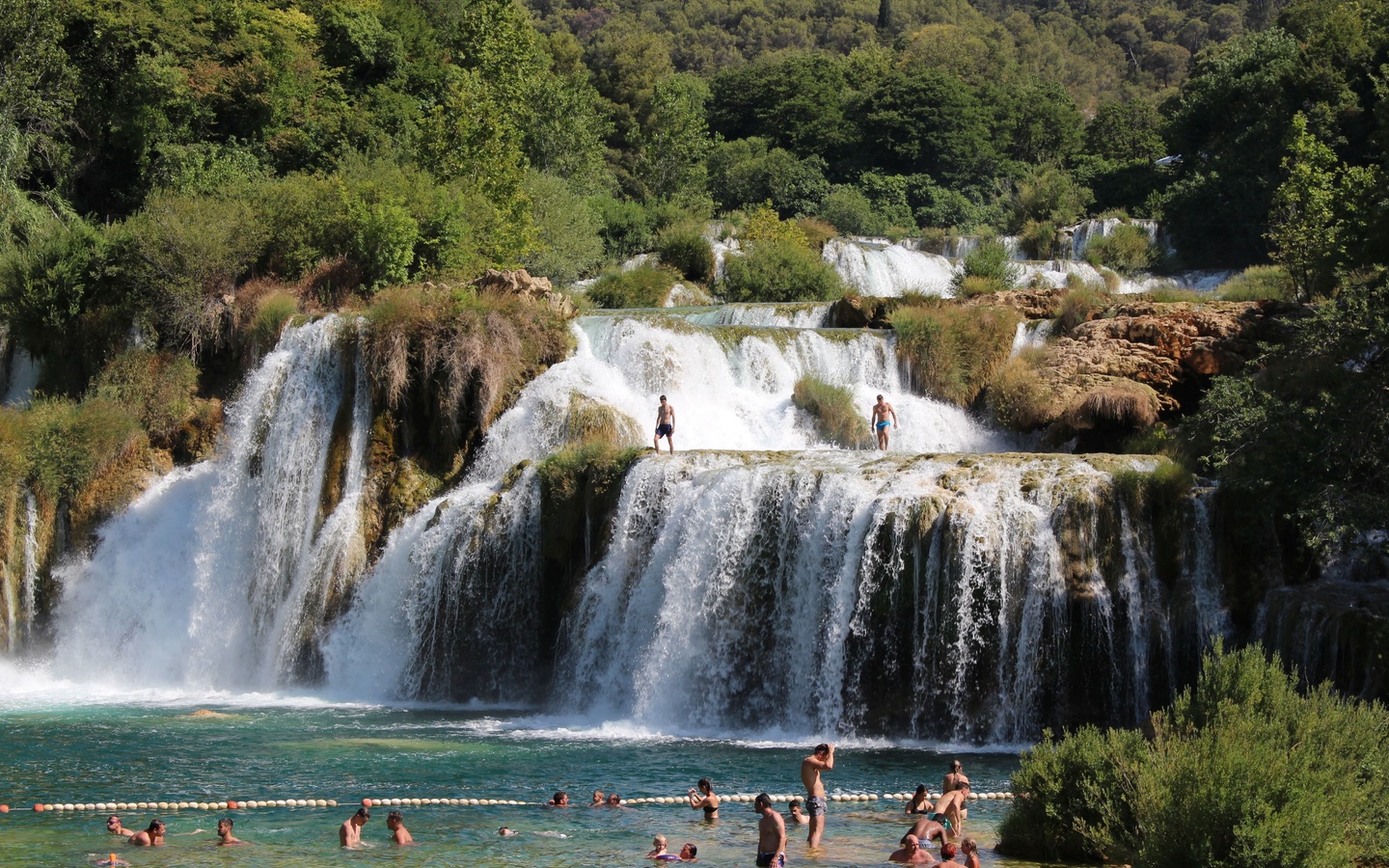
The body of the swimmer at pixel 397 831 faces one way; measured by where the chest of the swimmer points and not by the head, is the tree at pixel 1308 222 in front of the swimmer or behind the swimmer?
behind

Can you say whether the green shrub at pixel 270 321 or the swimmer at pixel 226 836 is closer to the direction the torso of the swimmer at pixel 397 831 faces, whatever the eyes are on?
the swimmer

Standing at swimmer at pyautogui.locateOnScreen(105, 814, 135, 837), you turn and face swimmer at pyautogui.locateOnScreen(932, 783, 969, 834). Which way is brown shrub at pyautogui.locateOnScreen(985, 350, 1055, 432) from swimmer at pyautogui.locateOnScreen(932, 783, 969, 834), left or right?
left

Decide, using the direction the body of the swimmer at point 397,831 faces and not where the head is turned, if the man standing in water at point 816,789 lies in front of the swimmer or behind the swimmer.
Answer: behind
